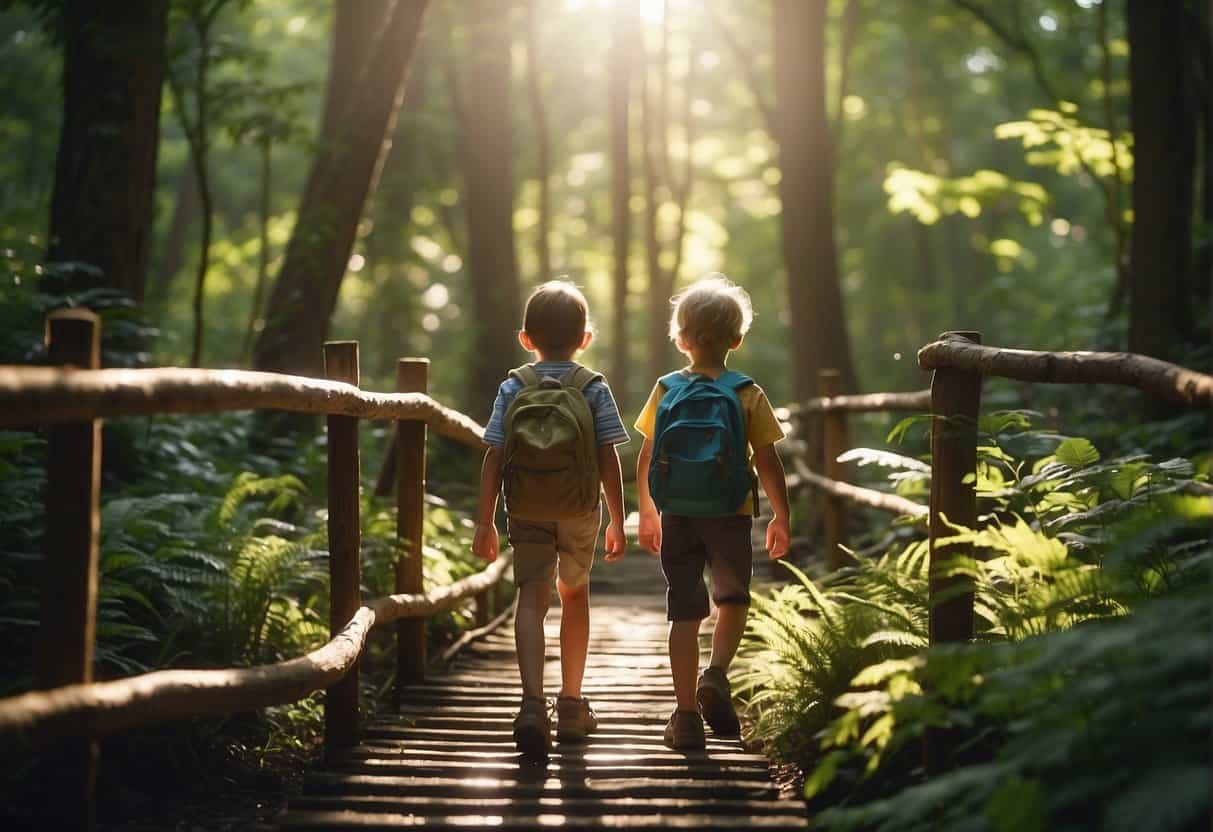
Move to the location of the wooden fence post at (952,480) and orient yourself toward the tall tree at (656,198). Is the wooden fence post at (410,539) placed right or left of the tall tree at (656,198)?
left

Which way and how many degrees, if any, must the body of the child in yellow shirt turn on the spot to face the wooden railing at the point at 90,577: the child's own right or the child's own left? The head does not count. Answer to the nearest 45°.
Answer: approximately 135° to the child's own left

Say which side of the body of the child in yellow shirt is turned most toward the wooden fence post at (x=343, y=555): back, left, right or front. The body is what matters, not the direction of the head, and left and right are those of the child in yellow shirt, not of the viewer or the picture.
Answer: left

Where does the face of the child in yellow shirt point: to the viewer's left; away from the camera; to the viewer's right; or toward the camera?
away from the camera

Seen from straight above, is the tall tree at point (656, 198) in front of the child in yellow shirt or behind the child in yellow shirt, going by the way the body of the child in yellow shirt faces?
in front

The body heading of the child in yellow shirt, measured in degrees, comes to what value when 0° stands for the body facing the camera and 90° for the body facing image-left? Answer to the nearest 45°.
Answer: approximately 180°
